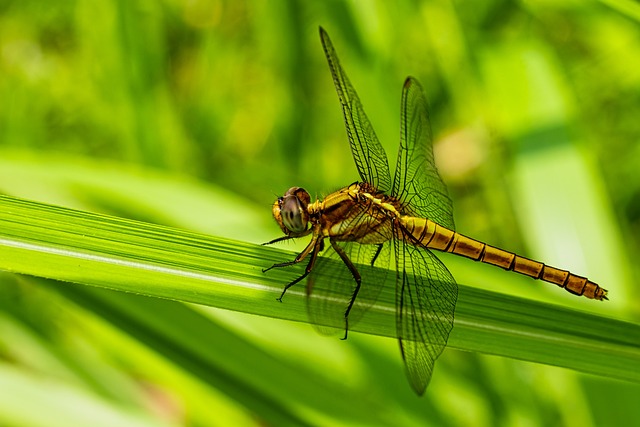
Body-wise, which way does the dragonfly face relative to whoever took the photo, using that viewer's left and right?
facing to the left of the viewer
